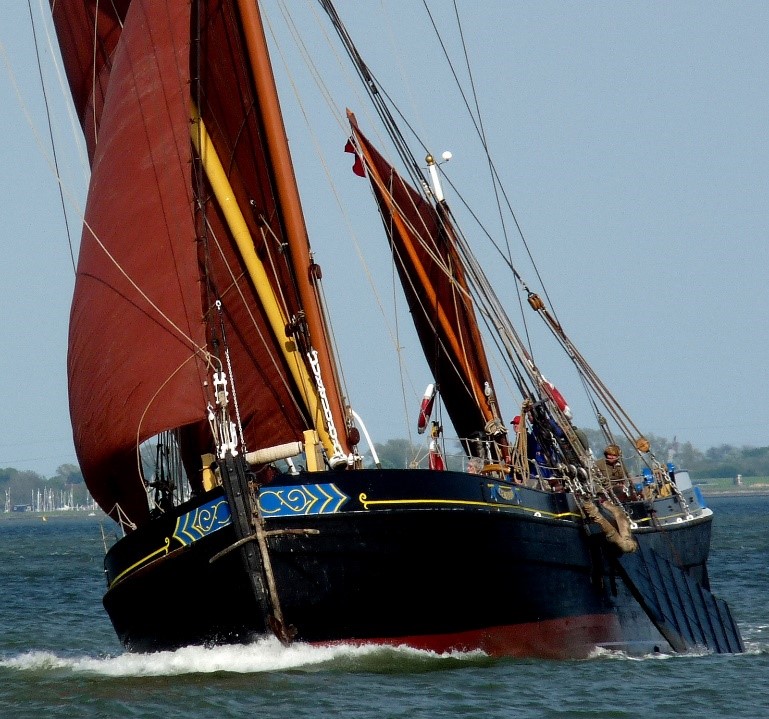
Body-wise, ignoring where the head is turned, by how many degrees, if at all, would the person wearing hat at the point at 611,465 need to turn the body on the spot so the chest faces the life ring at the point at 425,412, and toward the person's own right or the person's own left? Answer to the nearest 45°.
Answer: approximately 135° to the person's own right

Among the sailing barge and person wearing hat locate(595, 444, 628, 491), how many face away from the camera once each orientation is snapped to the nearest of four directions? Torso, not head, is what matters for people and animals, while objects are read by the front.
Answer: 0

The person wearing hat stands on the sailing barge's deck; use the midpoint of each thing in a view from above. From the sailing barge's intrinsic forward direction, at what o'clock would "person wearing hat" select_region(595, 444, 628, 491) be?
The person wearing hat is roughly at 6 o'clock from the sailing barge.

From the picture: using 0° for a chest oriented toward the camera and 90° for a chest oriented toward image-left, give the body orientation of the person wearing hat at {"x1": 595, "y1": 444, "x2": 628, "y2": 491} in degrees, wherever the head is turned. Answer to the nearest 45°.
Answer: approximately 0°
